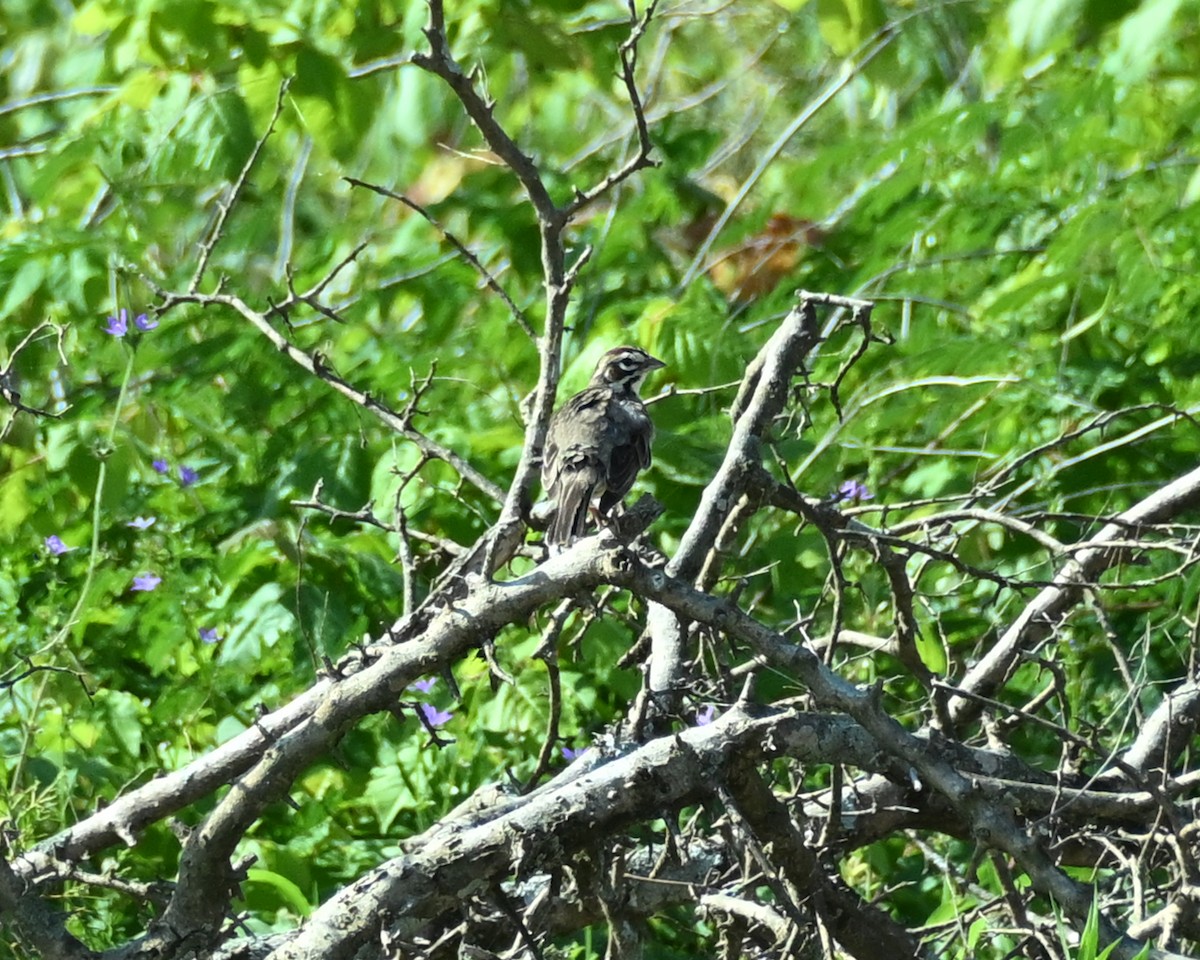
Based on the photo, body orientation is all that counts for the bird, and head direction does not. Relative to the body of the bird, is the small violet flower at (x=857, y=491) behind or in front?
in front

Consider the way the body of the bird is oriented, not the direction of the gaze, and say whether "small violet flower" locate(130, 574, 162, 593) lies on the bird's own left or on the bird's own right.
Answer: on the bird's own left

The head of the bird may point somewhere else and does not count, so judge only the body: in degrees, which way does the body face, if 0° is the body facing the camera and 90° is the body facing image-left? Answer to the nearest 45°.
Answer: approximately 225°

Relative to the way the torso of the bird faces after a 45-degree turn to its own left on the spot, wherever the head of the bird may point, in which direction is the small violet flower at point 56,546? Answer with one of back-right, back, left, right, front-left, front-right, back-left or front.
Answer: left
